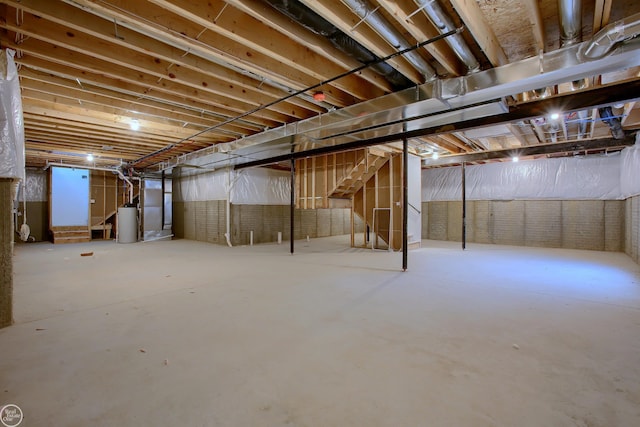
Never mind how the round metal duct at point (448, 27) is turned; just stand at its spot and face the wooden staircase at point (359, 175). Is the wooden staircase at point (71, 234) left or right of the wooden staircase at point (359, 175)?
left

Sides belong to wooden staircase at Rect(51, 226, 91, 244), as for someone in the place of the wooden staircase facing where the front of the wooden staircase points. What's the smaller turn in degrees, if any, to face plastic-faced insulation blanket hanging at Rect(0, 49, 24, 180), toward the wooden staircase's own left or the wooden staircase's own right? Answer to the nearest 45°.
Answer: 0° — it already faces it

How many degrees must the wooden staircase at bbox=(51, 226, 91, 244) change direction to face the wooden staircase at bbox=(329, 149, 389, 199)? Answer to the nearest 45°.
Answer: approximately 45° to its left

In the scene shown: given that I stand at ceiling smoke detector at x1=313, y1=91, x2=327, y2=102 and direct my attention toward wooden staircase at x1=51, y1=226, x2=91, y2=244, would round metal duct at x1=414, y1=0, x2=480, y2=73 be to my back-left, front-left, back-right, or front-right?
back-left

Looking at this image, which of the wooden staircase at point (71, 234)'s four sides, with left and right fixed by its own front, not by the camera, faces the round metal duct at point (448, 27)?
front

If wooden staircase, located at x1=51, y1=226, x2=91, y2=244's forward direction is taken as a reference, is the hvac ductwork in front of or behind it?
in front

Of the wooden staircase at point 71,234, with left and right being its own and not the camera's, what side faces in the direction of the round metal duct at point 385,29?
front

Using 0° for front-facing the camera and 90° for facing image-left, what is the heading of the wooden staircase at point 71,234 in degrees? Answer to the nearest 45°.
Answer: approximately 0°

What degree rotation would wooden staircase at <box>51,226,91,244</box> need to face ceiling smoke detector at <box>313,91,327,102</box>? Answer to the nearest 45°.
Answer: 0° — it already faces it
